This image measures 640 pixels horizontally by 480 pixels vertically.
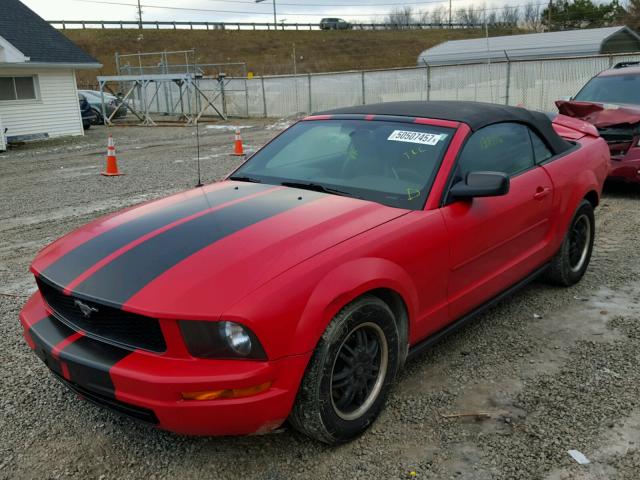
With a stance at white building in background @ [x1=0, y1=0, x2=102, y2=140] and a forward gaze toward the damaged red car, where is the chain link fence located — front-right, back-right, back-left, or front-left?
front-left

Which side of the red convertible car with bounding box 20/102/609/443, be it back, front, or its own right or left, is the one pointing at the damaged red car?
back

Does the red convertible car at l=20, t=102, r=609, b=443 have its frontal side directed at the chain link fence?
no

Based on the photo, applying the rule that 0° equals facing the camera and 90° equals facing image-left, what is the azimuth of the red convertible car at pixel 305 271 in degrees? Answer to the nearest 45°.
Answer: approximately 45°

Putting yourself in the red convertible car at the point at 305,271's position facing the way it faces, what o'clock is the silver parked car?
The silver parked car is roughly at 4 o'clock from the red convertible car.

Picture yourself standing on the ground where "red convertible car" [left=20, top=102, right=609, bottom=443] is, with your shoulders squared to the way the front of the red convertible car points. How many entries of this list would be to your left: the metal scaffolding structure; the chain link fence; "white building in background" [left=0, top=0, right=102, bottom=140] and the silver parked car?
0

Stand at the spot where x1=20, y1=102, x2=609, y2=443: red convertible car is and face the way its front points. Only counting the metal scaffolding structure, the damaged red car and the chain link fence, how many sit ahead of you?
0

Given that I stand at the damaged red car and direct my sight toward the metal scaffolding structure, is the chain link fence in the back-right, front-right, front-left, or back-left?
front-right

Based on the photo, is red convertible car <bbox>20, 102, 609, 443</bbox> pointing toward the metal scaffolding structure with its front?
no

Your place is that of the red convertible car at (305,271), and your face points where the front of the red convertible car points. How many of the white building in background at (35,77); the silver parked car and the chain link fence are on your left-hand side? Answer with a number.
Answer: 0
